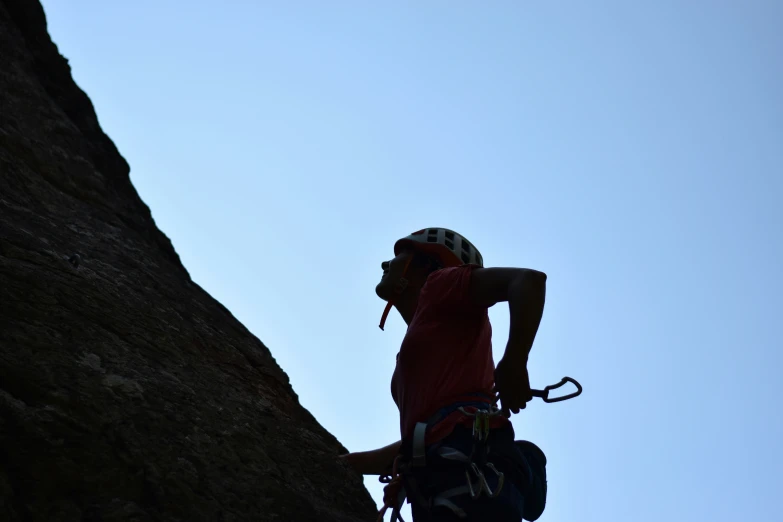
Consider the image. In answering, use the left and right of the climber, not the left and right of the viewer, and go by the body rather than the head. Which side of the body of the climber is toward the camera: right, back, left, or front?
left

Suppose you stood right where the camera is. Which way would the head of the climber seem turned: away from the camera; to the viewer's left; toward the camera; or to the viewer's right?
to the viewer's left

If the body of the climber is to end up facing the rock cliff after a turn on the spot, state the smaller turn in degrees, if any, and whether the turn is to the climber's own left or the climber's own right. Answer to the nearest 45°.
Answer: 0° — they already face it
